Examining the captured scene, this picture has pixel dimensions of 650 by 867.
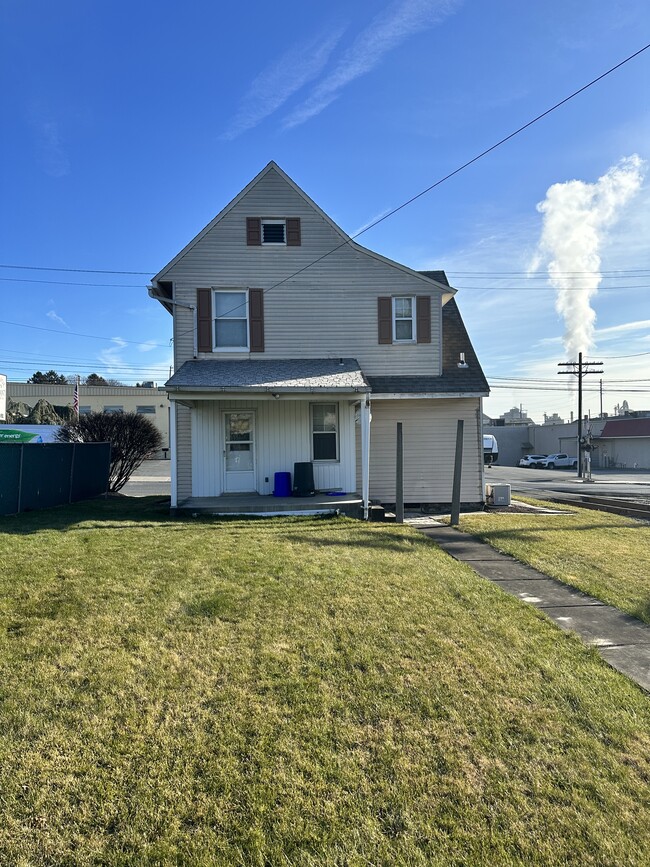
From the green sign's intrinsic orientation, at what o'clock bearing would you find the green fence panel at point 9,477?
The green fence panel is roughly at 12 o'clock from the green sign.

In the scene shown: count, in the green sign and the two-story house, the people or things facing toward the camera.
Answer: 2

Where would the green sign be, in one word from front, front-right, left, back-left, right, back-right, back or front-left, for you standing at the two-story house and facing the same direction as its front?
back-right

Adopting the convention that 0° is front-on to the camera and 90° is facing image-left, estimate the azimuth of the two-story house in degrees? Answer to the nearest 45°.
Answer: approximately 0°

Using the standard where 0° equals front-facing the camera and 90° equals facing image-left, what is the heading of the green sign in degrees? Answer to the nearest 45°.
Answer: approximately 0°

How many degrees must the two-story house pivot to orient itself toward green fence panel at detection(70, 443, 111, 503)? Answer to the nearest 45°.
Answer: approximately 90° to its right

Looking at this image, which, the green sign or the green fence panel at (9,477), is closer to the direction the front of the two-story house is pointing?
the green fence panel

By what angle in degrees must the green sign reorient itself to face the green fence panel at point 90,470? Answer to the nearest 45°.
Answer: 0° — it already faces it
